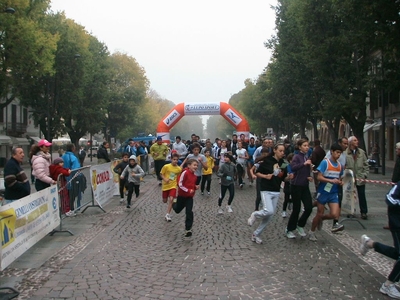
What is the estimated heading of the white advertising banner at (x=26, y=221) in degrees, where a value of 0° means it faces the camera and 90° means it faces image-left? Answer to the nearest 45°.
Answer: approximately 315°

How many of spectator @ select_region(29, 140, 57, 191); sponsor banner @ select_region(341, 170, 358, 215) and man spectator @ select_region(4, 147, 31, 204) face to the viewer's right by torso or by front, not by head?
2

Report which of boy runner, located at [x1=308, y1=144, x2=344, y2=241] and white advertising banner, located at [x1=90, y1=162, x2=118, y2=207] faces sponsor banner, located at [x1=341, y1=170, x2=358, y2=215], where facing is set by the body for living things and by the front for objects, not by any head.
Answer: the white advertising banner

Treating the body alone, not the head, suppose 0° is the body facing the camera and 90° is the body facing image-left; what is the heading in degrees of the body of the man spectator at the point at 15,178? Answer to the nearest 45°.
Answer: approximately 270°

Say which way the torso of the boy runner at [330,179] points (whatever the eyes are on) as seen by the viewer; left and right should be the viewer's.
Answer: facing the viewer and to the right of the viewer

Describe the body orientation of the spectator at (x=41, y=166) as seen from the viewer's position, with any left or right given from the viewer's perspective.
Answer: facing to the right of the viewer

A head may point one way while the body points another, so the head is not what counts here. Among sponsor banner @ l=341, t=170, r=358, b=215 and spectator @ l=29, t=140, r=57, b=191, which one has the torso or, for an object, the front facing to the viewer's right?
the spectator

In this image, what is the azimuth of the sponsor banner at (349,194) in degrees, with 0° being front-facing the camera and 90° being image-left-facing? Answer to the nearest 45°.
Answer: approximately 45°

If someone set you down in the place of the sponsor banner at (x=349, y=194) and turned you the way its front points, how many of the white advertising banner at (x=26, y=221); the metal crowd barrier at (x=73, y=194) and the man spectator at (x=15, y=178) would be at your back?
0

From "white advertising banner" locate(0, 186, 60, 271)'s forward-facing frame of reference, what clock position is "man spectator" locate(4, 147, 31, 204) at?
The man spectator is roughly at 7 o'clock from the white advertising banner.

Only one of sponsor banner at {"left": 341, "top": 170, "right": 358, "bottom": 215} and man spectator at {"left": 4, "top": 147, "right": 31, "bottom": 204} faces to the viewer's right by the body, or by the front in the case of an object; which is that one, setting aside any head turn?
the man spectator

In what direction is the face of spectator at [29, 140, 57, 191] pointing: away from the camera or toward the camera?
toward the camera
